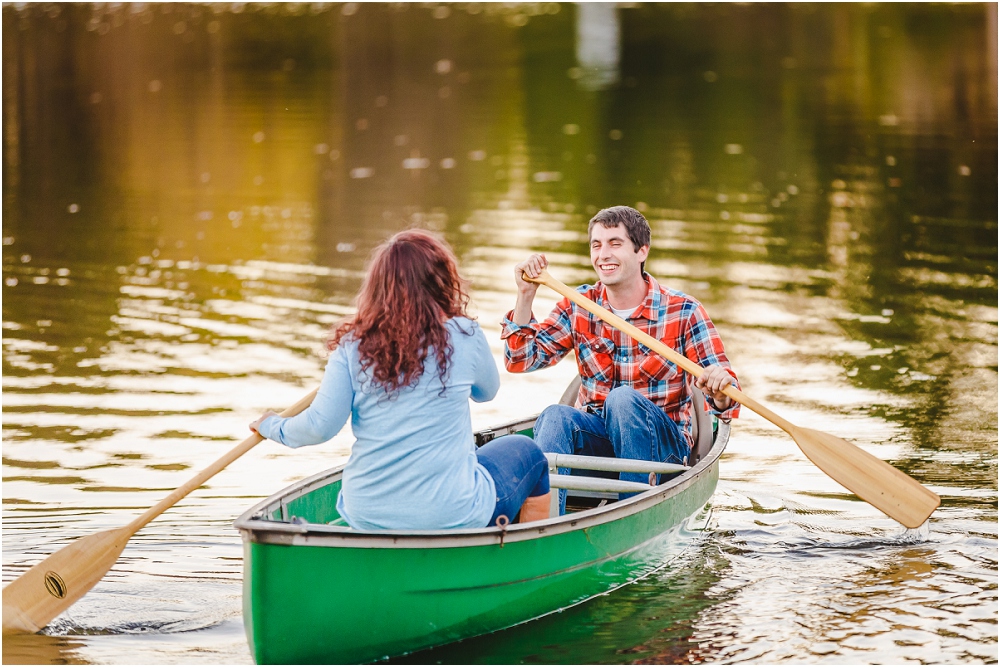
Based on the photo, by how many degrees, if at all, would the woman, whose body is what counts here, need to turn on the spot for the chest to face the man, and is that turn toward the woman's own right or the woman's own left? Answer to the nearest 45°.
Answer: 0° — they already face them

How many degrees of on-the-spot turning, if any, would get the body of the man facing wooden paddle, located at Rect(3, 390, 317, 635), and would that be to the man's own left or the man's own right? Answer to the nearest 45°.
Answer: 0° — they already face it

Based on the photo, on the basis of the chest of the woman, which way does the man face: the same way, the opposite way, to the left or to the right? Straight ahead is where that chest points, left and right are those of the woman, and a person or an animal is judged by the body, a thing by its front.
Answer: the opposite way

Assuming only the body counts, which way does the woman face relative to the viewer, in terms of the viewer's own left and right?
facing away from the viewer and to the right of the viewer

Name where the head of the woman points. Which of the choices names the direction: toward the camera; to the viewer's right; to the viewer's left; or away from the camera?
away from the camera

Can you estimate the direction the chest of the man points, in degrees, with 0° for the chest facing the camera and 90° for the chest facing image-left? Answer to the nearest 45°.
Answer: approximately 45°
